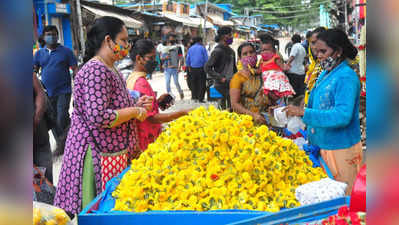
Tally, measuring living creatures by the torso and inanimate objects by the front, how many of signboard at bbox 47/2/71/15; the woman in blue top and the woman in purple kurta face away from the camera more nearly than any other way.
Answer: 0

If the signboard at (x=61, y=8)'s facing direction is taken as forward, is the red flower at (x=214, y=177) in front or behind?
in front

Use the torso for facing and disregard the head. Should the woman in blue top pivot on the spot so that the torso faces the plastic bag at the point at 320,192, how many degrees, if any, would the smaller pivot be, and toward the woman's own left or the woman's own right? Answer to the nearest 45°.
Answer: approximately 90° to the woman's own left

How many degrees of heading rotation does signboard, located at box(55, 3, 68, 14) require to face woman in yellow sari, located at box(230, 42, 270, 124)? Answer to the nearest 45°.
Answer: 0° — it already faces them

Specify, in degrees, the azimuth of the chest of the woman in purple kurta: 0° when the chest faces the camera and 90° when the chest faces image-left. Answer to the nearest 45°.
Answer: approximately 270°

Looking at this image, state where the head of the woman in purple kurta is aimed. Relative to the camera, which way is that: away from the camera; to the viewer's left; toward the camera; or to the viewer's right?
to the viewer's right

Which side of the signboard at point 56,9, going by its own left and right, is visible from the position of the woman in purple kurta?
front

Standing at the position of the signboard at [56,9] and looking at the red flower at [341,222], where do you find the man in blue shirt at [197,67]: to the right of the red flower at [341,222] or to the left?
left

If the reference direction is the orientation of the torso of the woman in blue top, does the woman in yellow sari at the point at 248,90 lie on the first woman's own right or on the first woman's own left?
on the first woman's own right

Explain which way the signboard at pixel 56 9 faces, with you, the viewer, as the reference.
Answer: facing the viewer

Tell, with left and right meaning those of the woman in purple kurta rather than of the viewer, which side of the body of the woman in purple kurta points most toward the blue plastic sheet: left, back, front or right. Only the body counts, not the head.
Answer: front

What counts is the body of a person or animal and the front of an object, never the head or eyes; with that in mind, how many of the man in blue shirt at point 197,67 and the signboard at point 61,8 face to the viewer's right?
0

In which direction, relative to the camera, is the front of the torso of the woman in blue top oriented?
to the viewer's left

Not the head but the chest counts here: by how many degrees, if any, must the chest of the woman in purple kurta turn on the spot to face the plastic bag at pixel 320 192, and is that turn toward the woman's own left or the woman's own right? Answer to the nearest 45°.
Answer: approximately 45° to the woman's own right
